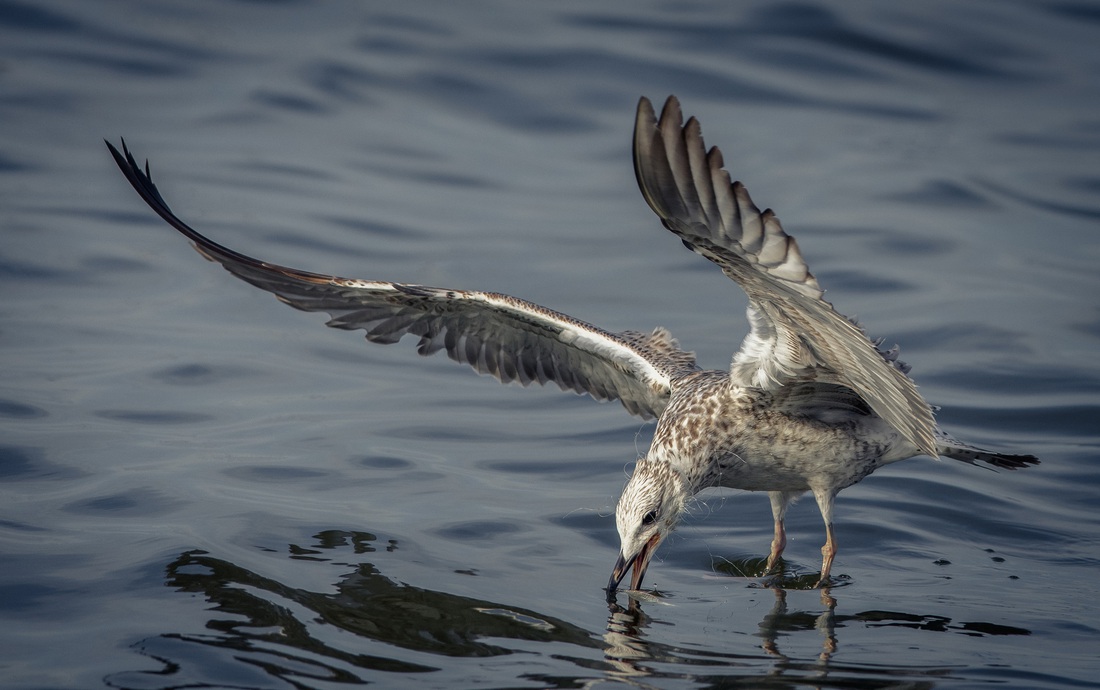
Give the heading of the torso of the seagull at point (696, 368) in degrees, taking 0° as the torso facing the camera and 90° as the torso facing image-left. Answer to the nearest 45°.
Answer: approximately 45°
